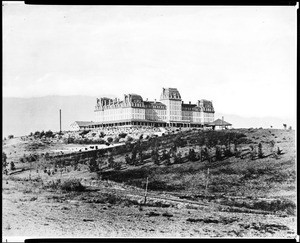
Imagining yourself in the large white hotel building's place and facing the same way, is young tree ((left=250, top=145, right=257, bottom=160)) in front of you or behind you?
in front

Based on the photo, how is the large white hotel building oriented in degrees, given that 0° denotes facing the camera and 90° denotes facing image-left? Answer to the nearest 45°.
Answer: approximately 315°
